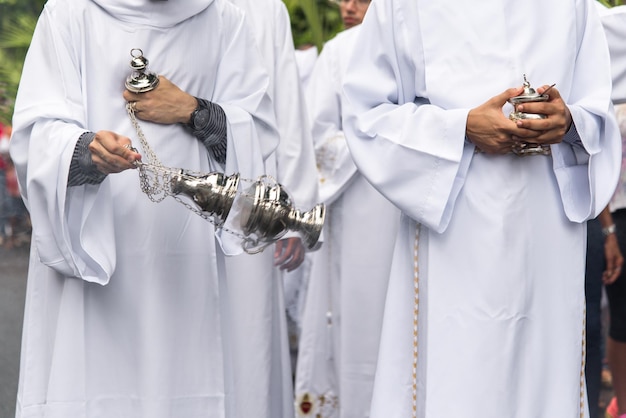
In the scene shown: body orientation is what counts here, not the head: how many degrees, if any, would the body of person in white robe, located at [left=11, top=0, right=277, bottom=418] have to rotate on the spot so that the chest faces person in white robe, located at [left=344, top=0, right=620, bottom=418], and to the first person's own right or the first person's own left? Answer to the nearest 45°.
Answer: approximately 90° to the first person's own left

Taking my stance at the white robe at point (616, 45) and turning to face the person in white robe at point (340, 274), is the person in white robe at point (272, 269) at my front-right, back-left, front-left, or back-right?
front-left

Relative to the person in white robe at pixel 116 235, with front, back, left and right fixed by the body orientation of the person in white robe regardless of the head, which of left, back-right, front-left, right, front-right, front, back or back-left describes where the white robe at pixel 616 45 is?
left

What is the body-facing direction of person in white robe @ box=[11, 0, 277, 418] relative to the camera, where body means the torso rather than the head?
toward the camera
